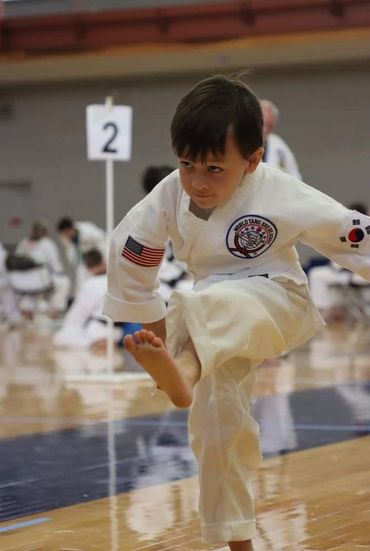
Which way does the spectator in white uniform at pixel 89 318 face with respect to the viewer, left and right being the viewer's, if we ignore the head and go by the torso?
facing away from the viewer and to the right of the viewer

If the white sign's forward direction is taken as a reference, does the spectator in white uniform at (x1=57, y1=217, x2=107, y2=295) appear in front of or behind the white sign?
behind

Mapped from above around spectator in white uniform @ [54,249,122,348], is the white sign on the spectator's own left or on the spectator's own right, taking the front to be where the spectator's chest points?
on the spectator's own right

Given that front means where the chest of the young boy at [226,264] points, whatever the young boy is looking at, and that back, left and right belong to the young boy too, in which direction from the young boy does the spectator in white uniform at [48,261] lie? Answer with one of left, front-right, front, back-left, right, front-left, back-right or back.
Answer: back-right

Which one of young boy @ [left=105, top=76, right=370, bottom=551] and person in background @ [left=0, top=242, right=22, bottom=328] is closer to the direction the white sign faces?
the young boy

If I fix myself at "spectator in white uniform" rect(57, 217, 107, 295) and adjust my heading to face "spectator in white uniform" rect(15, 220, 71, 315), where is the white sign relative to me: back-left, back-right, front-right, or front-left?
back-left

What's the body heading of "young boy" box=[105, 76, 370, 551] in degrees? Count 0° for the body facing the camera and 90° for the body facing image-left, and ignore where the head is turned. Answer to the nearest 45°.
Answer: approximately 45°

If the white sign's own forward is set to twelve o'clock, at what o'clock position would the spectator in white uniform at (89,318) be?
The spectator in white uniform is roughly at 6 o'clock from the white sign.
